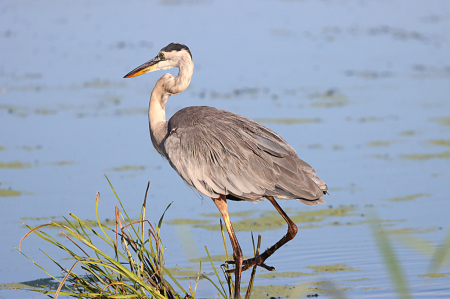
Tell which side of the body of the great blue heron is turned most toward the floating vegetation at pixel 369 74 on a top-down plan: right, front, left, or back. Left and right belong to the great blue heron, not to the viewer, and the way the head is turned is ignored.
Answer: right

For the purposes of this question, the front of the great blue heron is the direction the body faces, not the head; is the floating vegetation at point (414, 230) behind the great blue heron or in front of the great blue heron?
behind

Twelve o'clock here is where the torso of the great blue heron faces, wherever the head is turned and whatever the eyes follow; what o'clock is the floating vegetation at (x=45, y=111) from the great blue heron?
The floating vegetation is roughly at 2 o'clock from the great blue heron.

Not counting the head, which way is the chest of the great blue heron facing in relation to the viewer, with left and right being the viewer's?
facing to the left of the viewer

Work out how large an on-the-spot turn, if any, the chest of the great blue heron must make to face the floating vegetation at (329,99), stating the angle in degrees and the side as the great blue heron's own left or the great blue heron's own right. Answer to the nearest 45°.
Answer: approximately 90° to the great blue heron's own right

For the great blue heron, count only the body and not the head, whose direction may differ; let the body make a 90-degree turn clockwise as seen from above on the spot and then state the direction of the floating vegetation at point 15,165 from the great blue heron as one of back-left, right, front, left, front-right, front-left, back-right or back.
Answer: front-left

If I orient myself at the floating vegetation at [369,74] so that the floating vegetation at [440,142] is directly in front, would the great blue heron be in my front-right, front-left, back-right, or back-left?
front-right

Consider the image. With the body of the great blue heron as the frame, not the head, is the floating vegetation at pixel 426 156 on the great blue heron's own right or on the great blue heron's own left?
on the great blue heron's own right
